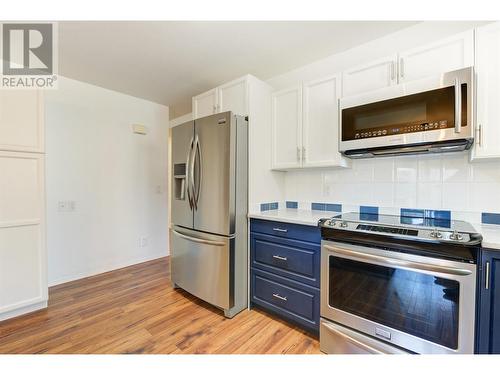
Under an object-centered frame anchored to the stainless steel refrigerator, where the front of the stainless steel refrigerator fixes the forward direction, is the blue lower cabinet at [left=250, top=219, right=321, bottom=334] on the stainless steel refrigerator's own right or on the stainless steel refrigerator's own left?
on the stainless steel refrigerator's own left

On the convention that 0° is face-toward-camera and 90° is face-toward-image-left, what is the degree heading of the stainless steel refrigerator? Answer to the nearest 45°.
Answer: approximately 45°

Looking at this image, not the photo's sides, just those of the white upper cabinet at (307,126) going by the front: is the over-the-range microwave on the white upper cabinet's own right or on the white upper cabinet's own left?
on the white upper cabinet's own left

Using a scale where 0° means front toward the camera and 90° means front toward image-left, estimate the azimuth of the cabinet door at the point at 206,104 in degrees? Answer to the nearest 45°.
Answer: approximately 45°

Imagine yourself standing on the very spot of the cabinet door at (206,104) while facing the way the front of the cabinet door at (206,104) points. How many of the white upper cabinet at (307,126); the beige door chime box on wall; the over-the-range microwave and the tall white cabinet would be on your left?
2

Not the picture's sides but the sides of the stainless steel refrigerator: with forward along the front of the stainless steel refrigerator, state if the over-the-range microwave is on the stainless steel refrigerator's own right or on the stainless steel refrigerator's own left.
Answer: on the stainless steel refrigerator's own left

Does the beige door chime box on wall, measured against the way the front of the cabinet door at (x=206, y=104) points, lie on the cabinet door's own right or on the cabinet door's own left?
on the cabinet door's own right

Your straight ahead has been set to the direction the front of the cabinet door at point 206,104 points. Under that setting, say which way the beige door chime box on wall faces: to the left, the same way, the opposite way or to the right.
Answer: to the left
